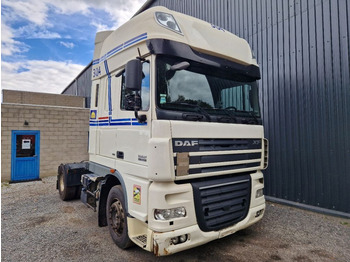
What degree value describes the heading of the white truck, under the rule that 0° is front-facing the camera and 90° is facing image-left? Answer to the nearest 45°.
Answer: approximately 315°

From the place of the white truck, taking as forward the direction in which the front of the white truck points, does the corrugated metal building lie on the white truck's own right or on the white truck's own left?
on the white truck's own left
